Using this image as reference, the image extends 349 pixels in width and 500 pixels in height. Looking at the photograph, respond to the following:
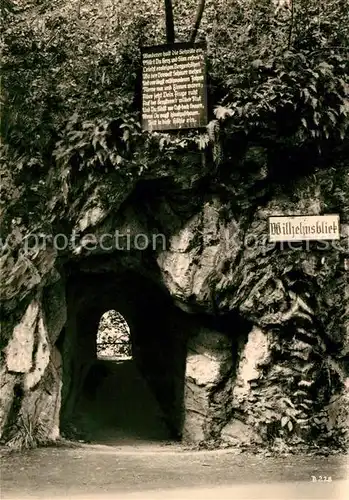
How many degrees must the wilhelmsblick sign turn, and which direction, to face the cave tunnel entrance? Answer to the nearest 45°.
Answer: approximately 135° to its right

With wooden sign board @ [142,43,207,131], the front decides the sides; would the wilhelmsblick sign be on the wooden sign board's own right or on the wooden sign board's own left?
on the wooden sign board's own left

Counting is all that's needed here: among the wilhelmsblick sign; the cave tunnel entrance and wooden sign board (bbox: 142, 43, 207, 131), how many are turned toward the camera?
3

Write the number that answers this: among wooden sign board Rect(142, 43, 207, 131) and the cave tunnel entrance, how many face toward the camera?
2

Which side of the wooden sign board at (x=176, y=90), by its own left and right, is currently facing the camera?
front

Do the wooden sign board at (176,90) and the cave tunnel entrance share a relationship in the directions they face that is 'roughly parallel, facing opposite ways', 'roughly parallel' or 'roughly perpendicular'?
roughly parallel

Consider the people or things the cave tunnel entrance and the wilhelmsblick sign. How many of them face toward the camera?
2

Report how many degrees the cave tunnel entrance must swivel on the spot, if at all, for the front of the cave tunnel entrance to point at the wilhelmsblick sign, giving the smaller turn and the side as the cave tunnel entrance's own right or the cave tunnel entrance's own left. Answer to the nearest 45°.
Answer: approximately 45° to the cave tunnel entrance's own left
